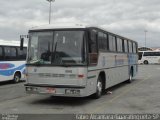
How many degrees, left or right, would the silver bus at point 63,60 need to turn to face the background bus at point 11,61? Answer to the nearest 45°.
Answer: approximately 90° to its right

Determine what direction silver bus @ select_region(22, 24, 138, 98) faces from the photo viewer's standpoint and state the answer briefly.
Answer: facing the viewer and to the left of the viewer
